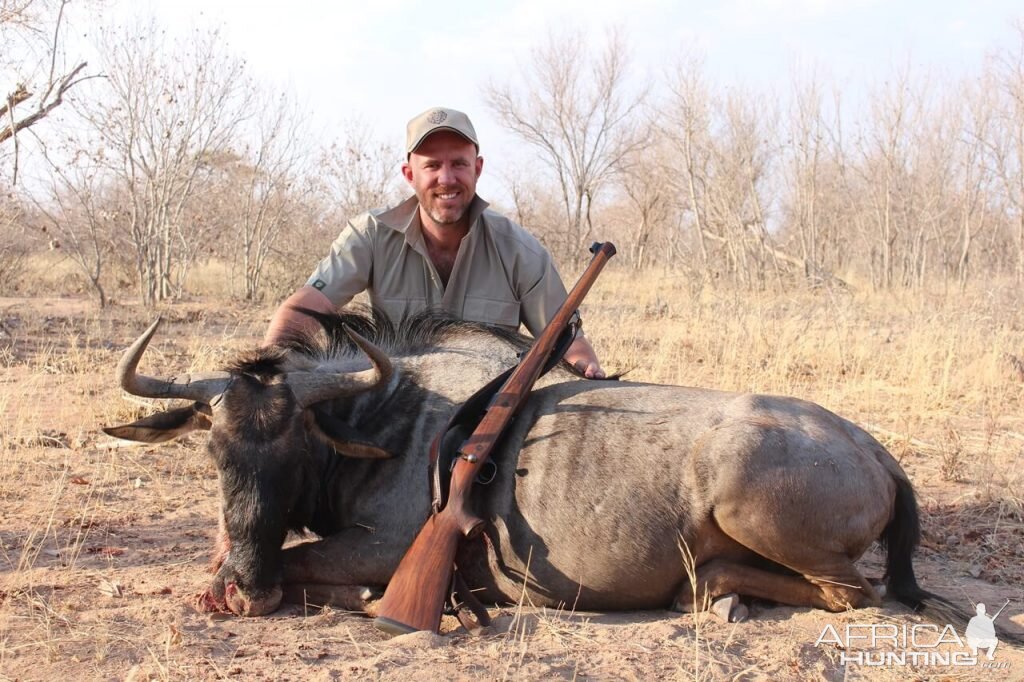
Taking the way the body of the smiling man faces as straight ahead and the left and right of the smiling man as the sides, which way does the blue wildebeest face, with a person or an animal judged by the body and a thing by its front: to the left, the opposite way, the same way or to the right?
to the right

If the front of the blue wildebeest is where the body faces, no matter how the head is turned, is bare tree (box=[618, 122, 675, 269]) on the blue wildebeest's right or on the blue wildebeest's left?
on the blue wildebeest's right

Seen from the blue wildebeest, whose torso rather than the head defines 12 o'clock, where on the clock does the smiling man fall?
The smiling man is roughly at 2 o'clock from the blue wildebeest.

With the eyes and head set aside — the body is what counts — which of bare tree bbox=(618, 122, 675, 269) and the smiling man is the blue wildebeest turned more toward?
the smiling man

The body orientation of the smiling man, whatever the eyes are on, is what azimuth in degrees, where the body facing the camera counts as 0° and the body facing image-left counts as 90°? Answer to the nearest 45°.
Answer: approximately 0°

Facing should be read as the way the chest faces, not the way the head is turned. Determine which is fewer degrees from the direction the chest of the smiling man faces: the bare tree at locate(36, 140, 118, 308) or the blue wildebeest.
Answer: the blue wildebeest

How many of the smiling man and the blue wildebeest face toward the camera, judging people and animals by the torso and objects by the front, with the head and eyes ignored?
1

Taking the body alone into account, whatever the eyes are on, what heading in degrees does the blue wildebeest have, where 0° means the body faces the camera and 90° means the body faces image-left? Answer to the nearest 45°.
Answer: approximately 90°

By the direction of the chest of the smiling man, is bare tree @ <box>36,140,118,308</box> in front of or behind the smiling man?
behind
